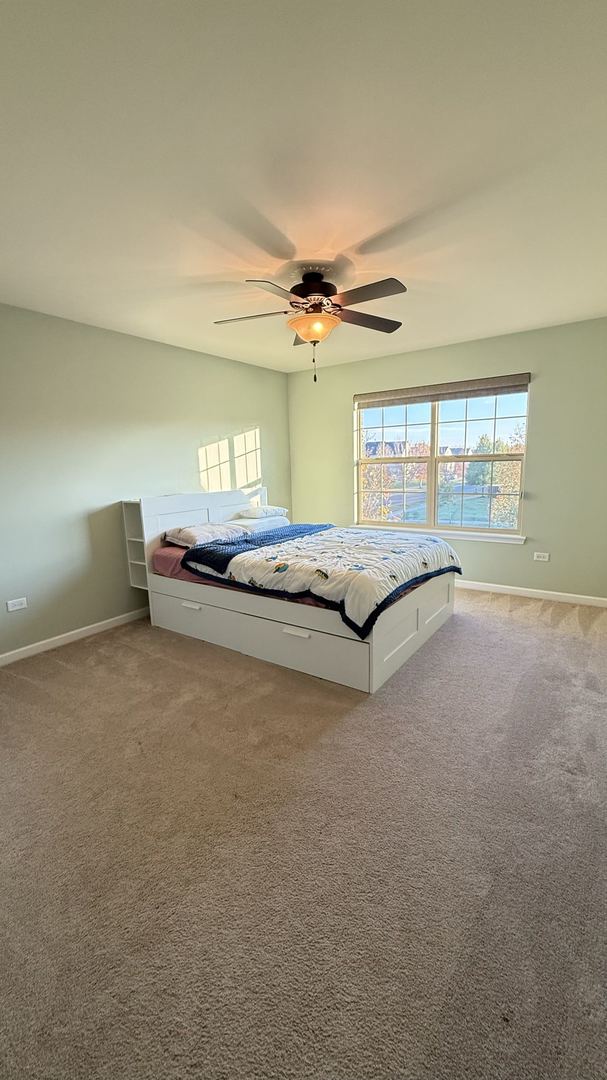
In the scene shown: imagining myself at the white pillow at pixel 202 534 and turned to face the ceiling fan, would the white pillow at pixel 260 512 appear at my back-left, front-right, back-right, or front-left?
back-left

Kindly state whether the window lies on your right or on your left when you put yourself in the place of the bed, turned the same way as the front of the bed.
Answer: on your left

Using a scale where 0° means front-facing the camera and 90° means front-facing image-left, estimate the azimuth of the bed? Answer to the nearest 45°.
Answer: approximately 315°
